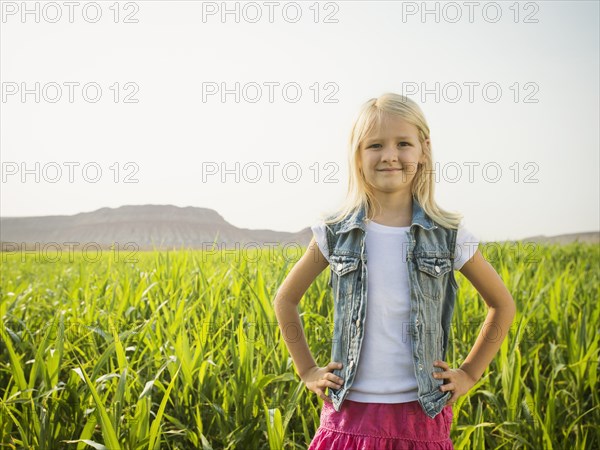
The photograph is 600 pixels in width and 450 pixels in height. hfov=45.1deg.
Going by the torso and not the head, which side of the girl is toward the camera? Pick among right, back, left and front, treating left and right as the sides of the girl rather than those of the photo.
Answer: front

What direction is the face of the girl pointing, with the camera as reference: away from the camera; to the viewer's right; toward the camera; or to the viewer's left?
toward the camera
